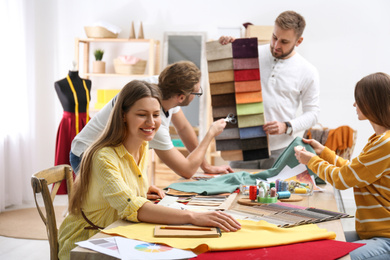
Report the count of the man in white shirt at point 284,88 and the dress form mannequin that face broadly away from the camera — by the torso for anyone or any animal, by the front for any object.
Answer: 0

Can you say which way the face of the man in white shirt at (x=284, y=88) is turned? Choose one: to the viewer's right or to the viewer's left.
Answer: to the viewer's left

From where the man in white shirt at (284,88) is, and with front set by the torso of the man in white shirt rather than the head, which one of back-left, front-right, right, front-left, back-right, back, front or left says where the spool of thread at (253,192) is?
front-left

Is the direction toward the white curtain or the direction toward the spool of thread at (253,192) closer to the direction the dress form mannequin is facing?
the spool of thread

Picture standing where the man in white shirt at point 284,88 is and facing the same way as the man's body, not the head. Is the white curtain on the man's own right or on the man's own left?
on the man's own right

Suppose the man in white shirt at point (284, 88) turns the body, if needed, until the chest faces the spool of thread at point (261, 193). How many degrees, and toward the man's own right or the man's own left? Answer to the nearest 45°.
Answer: approximately 45° to the man's own left

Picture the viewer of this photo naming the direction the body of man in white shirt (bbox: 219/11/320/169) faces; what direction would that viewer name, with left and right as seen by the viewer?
facing the viewer and to the left of the viewer
